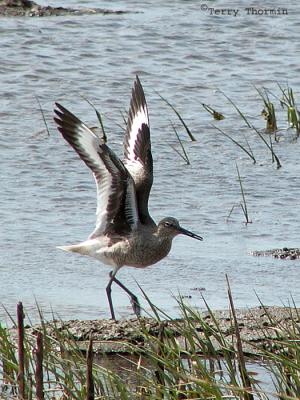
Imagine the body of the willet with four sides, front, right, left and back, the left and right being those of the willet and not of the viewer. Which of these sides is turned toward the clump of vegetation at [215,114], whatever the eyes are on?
left

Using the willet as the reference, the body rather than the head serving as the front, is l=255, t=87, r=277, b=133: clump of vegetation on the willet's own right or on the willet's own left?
on the willet's own left

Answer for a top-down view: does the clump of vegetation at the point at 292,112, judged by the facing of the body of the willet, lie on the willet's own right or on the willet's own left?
on the willet's own left

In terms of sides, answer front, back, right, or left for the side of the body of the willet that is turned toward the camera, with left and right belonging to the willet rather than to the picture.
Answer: right
